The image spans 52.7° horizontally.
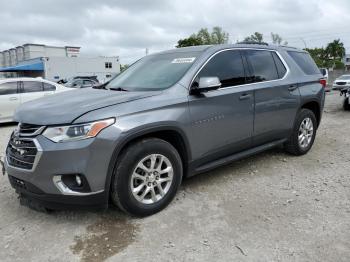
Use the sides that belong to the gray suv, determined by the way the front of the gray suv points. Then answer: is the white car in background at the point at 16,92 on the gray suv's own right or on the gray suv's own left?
on the gray suv's own right

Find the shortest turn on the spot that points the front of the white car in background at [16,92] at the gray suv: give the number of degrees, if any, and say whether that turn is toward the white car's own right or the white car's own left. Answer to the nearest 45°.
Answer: approximately 90° to the white car's own left

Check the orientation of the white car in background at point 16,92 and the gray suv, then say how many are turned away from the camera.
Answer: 0

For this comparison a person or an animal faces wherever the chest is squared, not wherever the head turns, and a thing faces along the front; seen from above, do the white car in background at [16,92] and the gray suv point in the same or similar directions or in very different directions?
same or similar directions

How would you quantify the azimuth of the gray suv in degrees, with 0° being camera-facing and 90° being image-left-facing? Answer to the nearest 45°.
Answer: approximately 45°
